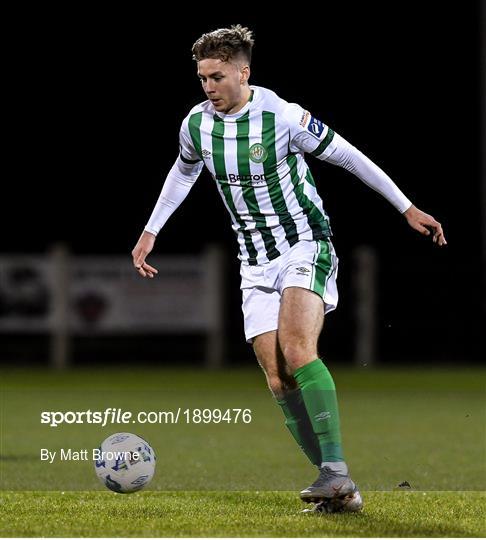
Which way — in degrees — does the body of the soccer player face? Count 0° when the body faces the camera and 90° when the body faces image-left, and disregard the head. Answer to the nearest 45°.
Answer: approximately 45°
